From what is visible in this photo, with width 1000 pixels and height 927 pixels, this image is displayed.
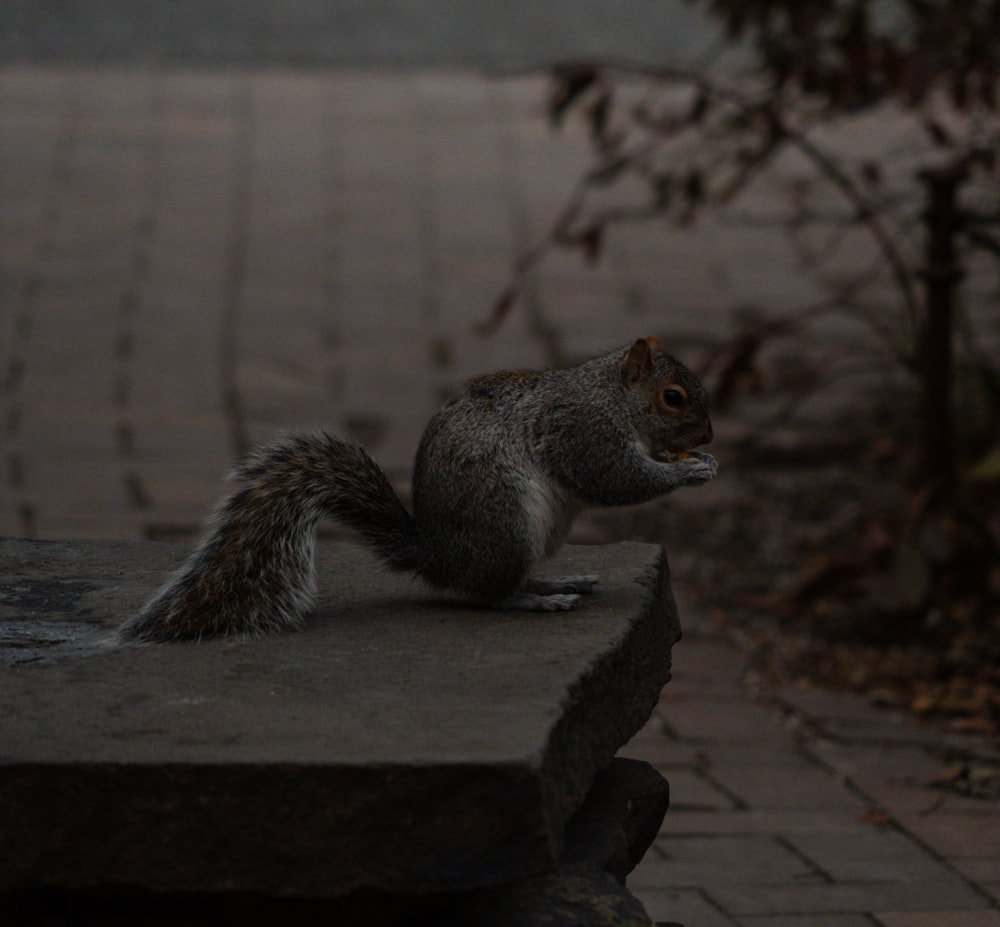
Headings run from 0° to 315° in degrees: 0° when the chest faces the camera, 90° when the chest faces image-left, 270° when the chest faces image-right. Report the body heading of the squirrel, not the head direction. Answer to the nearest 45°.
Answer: approximately 270°
